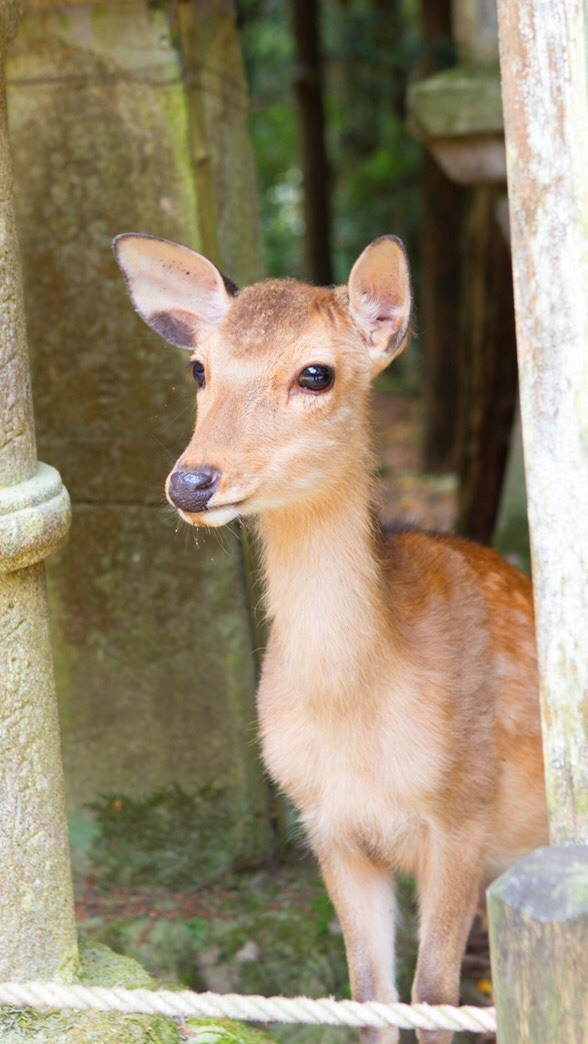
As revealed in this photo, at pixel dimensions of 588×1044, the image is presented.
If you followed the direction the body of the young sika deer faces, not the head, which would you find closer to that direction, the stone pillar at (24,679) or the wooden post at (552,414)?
the stone pillar

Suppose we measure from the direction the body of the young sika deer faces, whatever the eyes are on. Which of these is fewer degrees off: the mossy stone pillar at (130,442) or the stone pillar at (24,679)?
the stone pillar

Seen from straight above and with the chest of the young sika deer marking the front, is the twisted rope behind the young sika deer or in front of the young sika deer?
in front

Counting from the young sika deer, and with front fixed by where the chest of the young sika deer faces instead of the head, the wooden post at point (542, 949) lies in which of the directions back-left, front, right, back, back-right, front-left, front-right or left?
front-left

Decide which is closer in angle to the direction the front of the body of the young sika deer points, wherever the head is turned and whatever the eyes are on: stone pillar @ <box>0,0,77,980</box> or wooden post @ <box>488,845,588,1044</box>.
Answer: the stone pillar

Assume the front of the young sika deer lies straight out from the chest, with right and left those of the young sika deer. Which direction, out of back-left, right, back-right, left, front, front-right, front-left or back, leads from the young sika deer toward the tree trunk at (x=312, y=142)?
back-right

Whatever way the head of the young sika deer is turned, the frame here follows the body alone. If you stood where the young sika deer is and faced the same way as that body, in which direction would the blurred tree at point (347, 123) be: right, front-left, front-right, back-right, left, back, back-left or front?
back-right

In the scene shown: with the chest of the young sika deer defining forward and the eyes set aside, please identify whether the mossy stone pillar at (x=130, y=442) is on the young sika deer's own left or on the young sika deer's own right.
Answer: on the young sika deer's own right

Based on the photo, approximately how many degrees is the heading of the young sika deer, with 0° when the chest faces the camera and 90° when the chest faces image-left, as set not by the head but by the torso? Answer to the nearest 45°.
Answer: approximately 45°

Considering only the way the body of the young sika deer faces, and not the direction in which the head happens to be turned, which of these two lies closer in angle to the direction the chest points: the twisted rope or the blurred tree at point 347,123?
the twisted rope

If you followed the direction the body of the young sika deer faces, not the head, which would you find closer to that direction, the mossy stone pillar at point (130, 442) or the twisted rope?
the twisted rope

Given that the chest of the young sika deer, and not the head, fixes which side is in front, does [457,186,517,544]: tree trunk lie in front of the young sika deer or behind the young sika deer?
behind

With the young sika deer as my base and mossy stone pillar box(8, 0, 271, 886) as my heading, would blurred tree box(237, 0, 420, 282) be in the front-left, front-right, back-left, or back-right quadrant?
front-right
